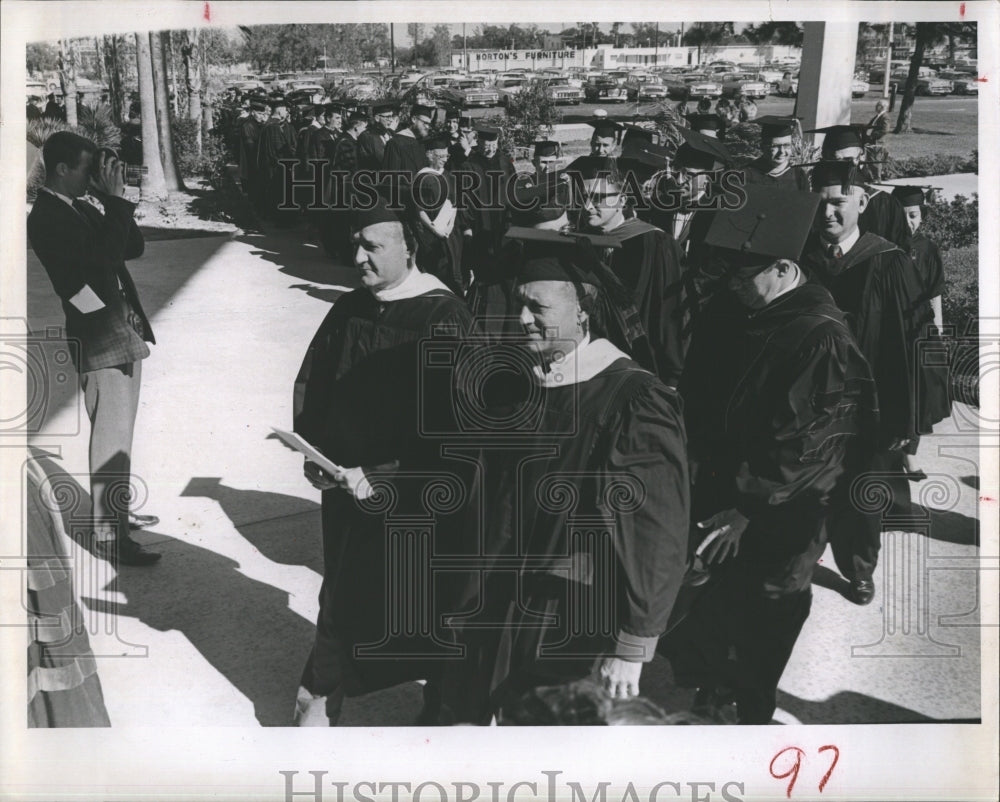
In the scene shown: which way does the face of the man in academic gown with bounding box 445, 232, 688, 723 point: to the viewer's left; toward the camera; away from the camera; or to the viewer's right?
to the viewer's left

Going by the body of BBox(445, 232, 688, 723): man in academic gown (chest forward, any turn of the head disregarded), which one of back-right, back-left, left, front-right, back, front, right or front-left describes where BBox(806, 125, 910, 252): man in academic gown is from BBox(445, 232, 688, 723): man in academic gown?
back

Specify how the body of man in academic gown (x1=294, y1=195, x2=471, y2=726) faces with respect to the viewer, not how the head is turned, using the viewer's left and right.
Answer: facing the viewer and to the left of the viewer

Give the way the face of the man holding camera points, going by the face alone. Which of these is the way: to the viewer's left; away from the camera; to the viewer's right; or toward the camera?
to the viewer's right

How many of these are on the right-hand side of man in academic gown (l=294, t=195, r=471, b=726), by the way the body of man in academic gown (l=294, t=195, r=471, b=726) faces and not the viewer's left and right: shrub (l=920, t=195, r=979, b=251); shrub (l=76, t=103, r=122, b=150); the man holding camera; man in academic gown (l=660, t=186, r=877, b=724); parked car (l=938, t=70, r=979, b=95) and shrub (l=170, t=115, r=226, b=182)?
3

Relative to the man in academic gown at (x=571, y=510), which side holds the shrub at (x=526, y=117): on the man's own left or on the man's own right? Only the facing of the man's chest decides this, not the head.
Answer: on the man's own right

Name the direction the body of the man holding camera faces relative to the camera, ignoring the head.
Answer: to the viewer's right

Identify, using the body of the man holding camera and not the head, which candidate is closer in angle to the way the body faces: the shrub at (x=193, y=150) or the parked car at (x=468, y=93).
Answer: the parked car

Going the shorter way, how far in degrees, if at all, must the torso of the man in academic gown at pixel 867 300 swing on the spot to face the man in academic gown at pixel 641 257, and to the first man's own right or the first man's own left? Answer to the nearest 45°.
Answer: approximately 45° to the first man's own right

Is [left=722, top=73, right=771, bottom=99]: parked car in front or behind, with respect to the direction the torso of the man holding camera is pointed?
in front

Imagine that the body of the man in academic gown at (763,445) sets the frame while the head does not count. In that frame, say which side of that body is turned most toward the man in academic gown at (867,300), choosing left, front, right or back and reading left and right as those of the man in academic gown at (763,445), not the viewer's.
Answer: back
